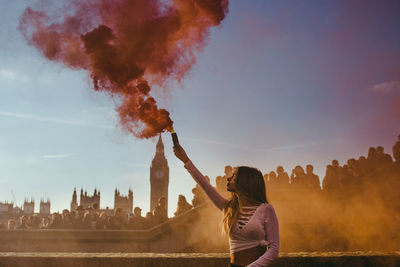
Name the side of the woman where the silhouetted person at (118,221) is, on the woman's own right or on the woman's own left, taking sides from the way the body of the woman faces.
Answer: on the woman's own right

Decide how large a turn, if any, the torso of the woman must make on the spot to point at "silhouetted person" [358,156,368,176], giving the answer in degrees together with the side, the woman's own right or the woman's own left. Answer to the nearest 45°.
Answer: approximately 180°

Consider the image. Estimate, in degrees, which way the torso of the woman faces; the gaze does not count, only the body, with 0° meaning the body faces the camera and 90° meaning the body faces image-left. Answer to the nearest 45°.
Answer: approximately 45°

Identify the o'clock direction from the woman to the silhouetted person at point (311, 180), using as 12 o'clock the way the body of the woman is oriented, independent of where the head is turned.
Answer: The silhouetted person is roughly at 5 o'clock from the woman.

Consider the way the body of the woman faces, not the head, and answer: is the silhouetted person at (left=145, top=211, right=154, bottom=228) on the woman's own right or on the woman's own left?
on the woman's own right

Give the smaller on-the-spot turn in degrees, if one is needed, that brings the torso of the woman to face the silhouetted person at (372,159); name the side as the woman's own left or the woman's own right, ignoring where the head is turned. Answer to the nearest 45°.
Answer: approximately 180°

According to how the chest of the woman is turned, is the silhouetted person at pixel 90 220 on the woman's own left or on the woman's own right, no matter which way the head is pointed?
on the woman's own right
